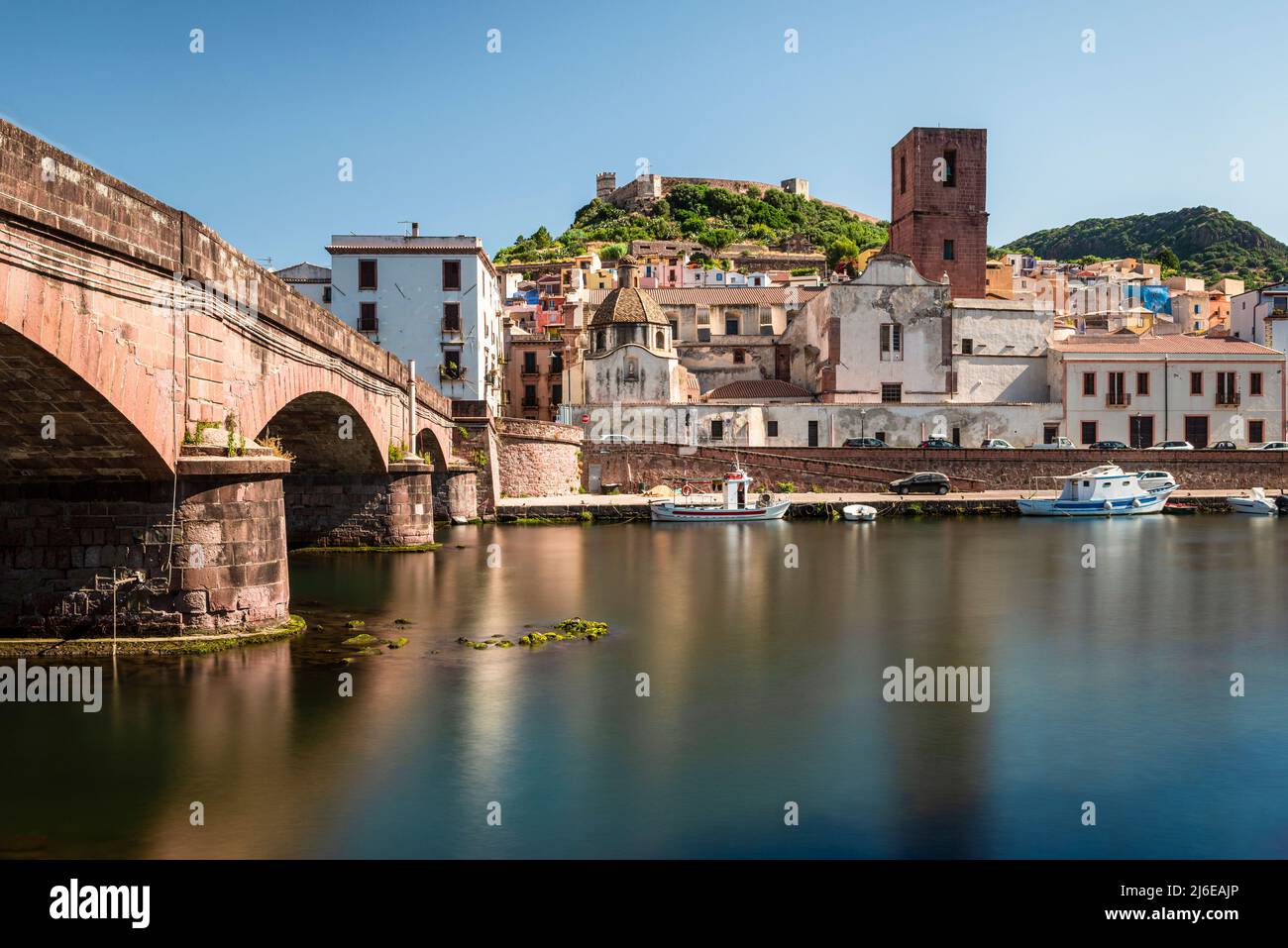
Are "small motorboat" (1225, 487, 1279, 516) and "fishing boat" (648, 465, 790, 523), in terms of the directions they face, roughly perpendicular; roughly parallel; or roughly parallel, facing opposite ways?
roughly parallel, facing opposite ways

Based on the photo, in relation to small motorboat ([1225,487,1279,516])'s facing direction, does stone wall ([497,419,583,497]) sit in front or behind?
in front

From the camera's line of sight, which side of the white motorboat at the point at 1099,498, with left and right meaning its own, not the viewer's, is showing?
right

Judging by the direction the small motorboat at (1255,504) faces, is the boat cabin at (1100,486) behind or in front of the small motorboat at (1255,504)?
in front

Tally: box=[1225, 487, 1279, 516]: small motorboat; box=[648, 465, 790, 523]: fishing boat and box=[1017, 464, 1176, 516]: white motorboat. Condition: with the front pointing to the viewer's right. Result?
2

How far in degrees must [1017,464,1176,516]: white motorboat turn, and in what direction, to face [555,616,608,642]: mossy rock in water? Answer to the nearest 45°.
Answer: approximately 90° to its right

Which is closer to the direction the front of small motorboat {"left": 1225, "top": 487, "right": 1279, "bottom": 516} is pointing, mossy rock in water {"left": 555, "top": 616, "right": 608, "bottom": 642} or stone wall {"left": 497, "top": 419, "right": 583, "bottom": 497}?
the stone wall

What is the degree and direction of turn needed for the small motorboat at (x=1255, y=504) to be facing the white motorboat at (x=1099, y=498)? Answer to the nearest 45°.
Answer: approximately 45° to its left

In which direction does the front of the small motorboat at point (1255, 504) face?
to the viewer's left

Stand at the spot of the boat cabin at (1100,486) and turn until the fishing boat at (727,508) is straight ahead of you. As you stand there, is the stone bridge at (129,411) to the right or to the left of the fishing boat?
left

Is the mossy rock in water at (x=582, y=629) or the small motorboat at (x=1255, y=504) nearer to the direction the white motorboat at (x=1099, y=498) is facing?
the small motorboat

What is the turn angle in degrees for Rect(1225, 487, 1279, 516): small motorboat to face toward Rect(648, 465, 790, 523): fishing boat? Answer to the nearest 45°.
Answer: approximately 45° to its left

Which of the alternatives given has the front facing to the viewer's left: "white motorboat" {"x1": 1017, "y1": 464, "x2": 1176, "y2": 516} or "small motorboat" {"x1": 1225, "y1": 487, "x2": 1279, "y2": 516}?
the small motorboat

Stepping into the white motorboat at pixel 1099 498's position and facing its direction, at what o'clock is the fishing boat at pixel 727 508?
The fishing boat is roughly at 5 o'clock from the white motorboat.
